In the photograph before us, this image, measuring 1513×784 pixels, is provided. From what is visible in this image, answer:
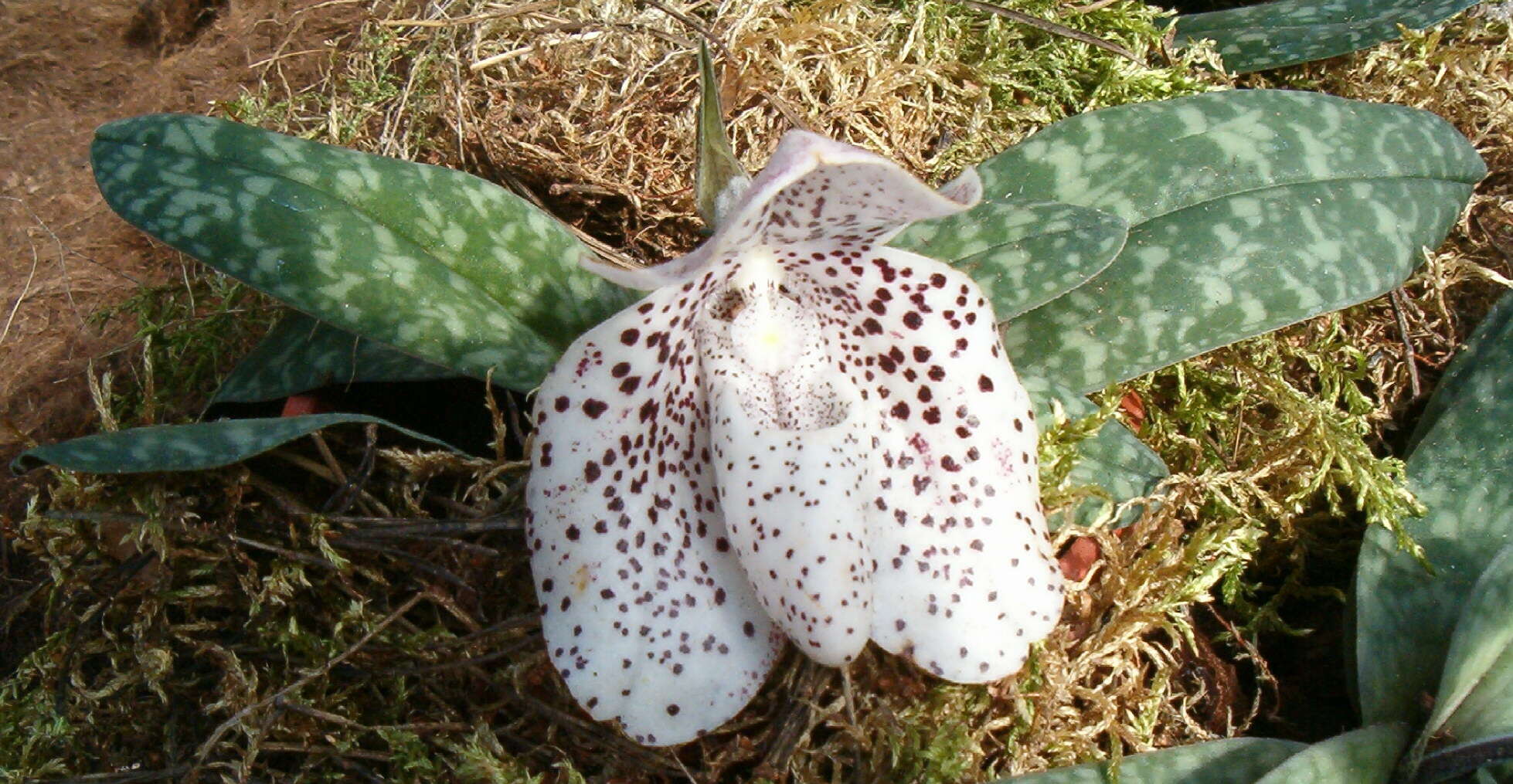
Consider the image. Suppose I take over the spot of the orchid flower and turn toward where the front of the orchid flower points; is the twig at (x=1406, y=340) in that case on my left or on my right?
on my left

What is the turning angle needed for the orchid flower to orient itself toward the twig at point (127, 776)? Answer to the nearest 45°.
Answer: approximately 90° to its right

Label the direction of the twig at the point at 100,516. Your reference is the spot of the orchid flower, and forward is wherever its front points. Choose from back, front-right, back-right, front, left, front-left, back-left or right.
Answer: right

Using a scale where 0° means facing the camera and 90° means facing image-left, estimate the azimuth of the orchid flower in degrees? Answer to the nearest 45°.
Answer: approximately 0°

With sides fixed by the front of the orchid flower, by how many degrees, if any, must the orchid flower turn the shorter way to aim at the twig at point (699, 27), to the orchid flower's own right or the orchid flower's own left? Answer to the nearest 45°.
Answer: approximately 180°
